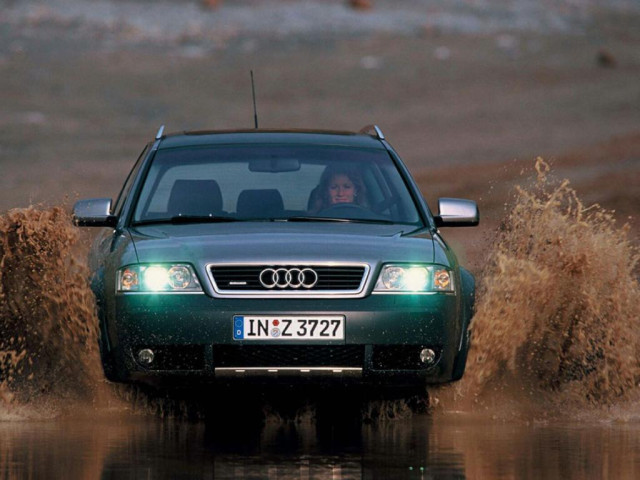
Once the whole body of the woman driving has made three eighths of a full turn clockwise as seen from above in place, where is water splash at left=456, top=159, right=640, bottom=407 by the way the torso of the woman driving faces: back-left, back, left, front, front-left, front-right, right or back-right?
back-right

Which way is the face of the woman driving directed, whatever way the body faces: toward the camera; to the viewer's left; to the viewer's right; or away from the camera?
toward the camera

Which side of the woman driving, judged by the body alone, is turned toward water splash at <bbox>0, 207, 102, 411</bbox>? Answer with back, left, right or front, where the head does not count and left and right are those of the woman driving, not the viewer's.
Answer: right

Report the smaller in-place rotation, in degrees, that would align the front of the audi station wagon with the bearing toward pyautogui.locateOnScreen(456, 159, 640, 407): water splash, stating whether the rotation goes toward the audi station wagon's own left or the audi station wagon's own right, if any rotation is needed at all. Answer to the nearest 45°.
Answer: approximately 45° to the audi station wagon's own left

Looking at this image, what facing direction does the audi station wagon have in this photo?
toward the camera

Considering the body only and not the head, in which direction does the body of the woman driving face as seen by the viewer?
toward the camera
